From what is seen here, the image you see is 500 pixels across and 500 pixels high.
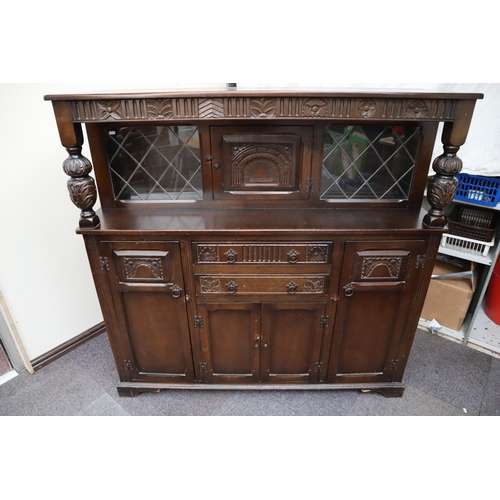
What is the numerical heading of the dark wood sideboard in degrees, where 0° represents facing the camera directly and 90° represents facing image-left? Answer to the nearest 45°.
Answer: approximately 0°

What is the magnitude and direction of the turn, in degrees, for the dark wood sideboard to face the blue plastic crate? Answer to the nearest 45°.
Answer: approximately 90° to its left

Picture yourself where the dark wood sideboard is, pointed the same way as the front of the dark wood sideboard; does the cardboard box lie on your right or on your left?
on your left

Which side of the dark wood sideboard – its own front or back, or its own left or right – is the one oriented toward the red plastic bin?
left
